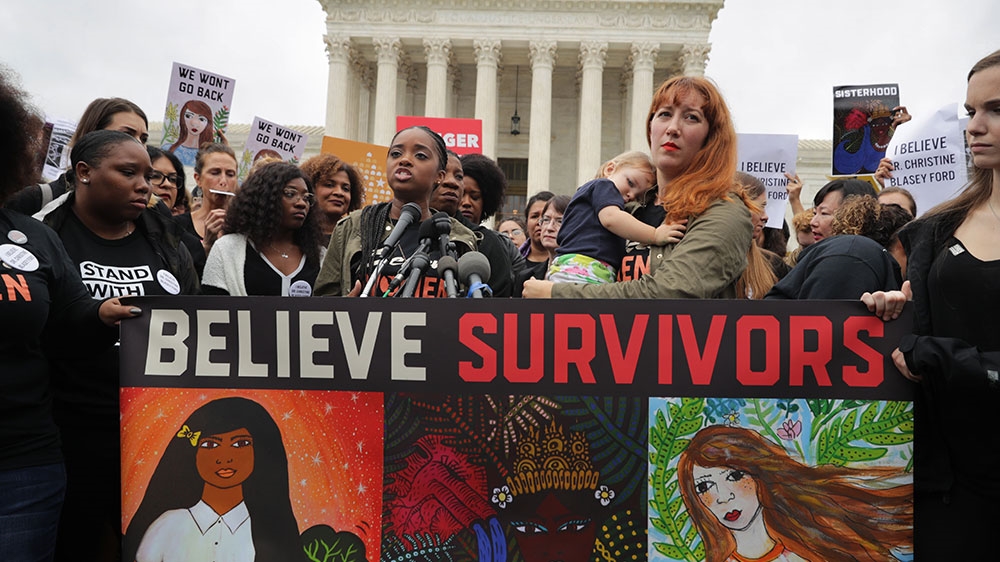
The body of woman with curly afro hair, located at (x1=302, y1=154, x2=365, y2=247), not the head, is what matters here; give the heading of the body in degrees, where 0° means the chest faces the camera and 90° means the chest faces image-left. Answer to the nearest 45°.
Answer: approximately 315°

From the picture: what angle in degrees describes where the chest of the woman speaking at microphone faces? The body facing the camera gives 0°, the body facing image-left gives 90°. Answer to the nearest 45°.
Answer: approximately 45°

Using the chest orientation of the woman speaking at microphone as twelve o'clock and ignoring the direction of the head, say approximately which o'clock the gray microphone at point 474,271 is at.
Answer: The gray microphone is roughly at 10 o'clock from the woman speaking at microphone.

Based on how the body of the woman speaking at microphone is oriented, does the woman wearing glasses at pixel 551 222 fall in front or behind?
behind

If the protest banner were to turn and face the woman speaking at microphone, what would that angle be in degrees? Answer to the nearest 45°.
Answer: approximately 135° to its right

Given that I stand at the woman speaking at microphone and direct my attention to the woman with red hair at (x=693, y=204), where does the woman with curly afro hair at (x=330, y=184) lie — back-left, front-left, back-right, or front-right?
back-left

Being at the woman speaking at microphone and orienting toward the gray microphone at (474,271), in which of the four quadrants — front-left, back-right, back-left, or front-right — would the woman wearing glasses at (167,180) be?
back-right
